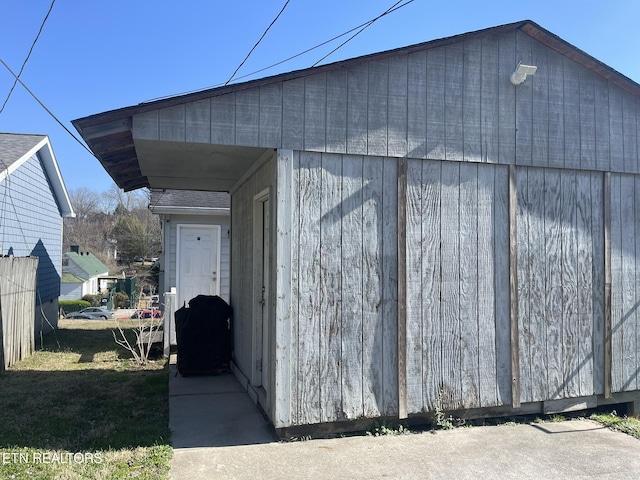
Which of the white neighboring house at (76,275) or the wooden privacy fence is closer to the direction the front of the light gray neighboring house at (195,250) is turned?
the wooden privacy fence

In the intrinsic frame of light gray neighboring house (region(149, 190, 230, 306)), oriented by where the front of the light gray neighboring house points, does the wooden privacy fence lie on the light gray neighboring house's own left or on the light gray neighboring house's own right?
on the light gray neighboring house's own right

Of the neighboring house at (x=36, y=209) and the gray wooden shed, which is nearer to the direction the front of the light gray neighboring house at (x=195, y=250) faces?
the gray wooden shed

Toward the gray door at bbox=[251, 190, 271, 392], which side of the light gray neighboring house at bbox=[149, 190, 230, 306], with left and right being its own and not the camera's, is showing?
front

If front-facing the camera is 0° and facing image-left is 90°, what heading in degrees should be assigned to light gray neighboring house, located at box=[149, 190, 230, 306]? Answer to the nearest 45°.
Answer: approximately 0°

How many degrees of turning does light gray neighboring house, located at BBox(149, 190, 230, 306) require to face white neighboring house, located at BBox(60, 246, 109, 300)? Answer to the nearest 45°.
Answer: approximately 180°

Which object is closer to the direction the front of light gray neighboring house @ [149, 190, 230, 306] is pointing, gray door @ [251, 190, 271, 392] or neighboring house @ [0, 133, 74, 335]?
the gray door

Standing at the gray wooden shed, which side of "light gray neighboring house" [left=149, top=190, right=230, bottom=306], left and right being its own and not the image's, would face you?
front
